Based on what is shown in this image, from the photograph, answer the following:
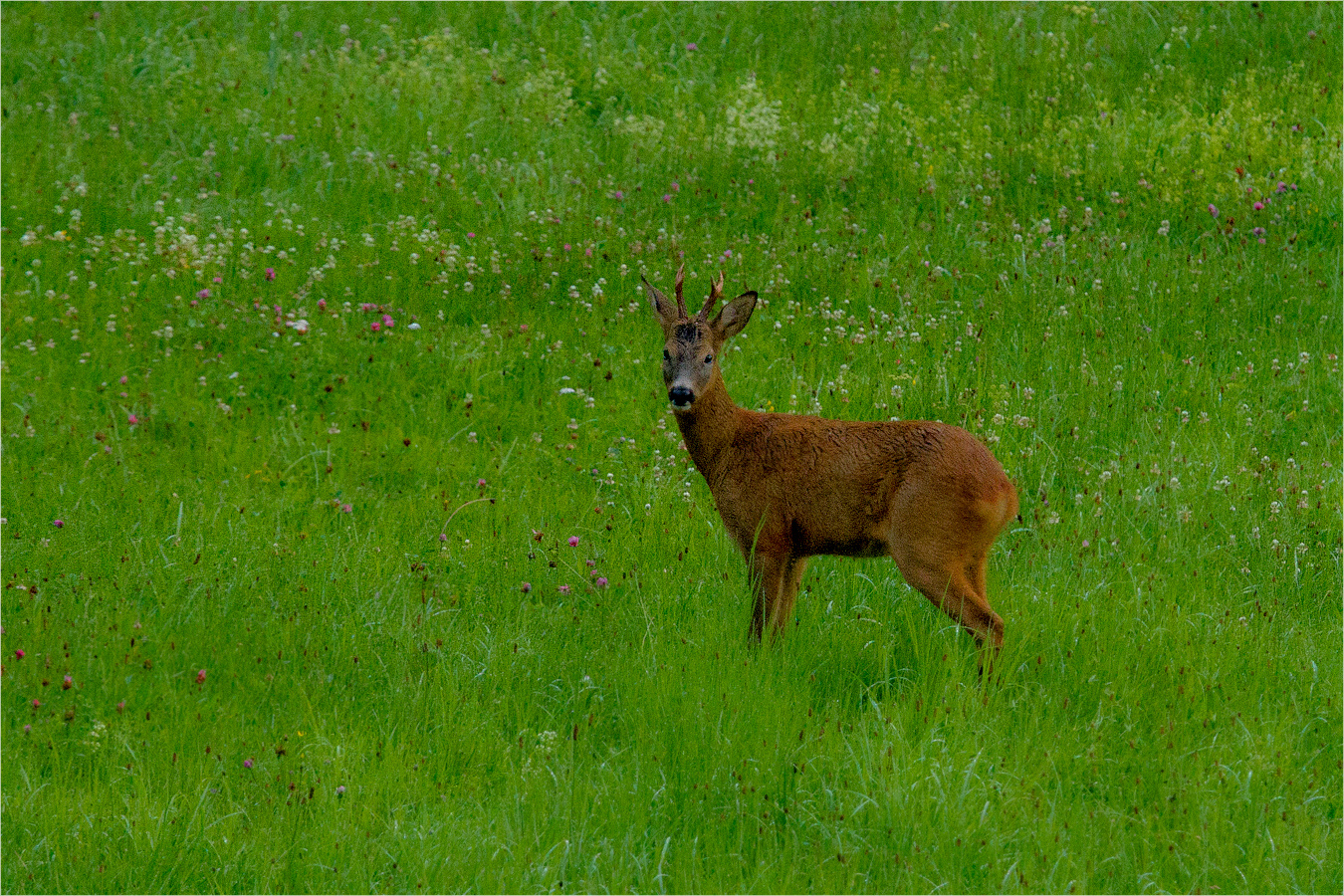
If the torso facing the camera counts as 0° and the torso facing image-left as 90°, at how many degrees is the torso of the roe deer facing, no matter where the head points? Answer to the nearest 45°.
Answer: approximately 90°
